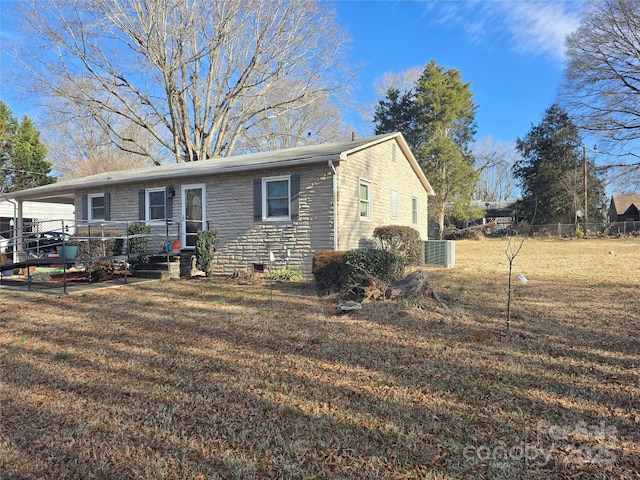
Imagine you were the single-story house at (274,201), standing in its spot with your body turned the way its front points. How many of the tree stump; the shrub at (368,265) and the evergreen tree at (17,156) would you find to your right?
1

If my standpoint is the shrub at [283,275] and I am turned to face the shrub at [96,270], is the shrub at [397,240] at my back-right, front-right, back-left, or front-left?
back-right

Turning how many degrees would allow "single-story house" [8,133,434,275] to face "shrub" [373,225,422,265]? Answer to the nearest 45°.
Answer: approximately 135° to its left

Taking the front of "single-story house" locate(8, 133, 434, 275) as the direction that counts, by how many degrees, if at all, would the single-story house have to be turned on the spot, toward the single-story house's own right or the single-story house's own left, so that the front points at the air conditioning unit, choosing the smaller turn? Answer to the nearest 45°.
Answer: approximately 135° to the single-story house's own left

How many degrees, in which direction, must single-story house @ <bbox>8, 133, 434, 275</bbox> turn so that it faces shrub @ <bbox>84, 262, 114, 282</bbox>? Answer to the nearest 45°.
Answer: approximately 45° to its right

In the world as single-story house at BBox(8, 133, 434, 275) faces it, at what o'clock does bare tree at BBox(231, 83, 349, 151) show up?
The bare tree is roughly at 5 o'clock from the single-story house.

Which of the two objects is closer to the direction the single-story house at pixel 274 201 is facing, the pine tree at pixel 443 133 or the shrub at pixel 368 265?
the shrub

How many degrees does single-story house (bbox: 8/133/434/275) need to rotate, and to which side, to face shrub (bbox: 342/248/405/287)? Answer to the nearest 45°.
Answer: approximately 45° to its left

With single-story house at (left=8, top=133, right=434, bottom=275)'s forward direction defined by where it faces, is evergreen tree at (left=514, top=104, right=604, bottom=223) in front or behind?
behind

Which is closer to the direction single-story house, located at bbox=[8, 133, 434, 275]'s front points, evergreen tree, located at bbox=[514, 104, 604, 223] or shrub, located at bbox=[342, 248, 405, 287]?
the shrub

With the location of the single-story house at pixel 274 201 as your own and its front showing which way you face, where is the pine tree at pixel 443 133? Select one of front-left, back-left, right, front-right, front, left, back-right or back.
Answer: back

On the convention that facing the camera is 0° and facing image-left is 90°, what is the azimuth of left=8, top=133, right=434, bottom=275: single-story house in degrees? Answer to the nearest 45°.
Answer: approximately 45°

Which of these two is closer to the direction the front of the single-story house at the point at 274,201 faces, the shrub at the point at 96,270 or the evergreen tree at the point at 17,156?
the shrub
